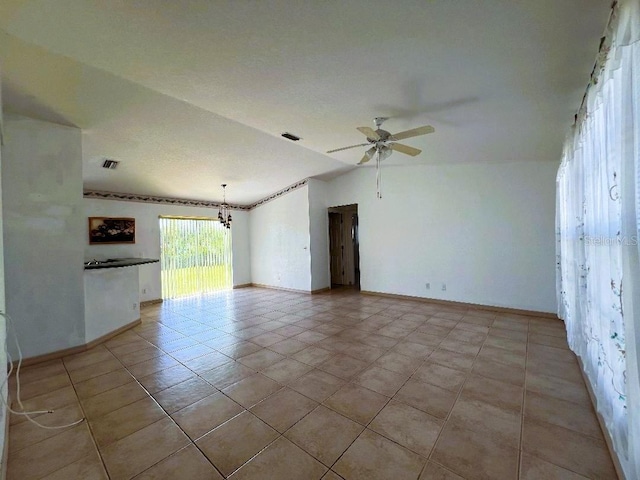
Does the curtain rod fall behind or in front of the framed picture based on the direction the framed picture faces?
in front

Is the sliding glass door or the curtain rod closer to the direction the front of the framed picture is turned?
the curtain rod

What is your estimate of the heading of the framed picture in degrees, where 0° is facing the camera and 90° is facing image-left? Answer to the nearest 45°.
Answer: approximately 0°

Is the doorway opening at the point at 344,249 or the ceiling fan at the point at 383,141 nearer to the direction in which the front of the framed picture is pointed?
the ceiling fan

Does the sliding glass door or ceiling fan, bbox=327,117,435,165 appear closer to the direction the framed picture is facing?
the ceiling fan

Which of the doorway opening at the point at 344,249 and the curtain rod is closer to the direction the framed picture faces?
the curtain rod

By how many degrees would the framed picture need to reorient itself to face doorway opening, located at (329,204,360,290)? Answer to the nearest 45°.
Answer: approximately 90° to its left

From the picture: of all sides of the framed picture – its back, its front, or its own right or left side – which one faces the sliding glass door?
left

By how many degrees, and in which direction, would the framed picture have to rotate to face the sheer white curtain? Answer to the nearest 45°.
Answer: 0° — it already faces it

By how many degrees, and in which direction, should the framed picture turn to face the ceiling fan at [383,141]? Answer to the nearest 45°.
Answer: approximately 45° to its left

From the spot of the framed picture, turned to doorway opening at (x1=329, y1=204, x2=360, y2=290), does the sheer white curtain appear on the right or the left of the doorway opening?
right
